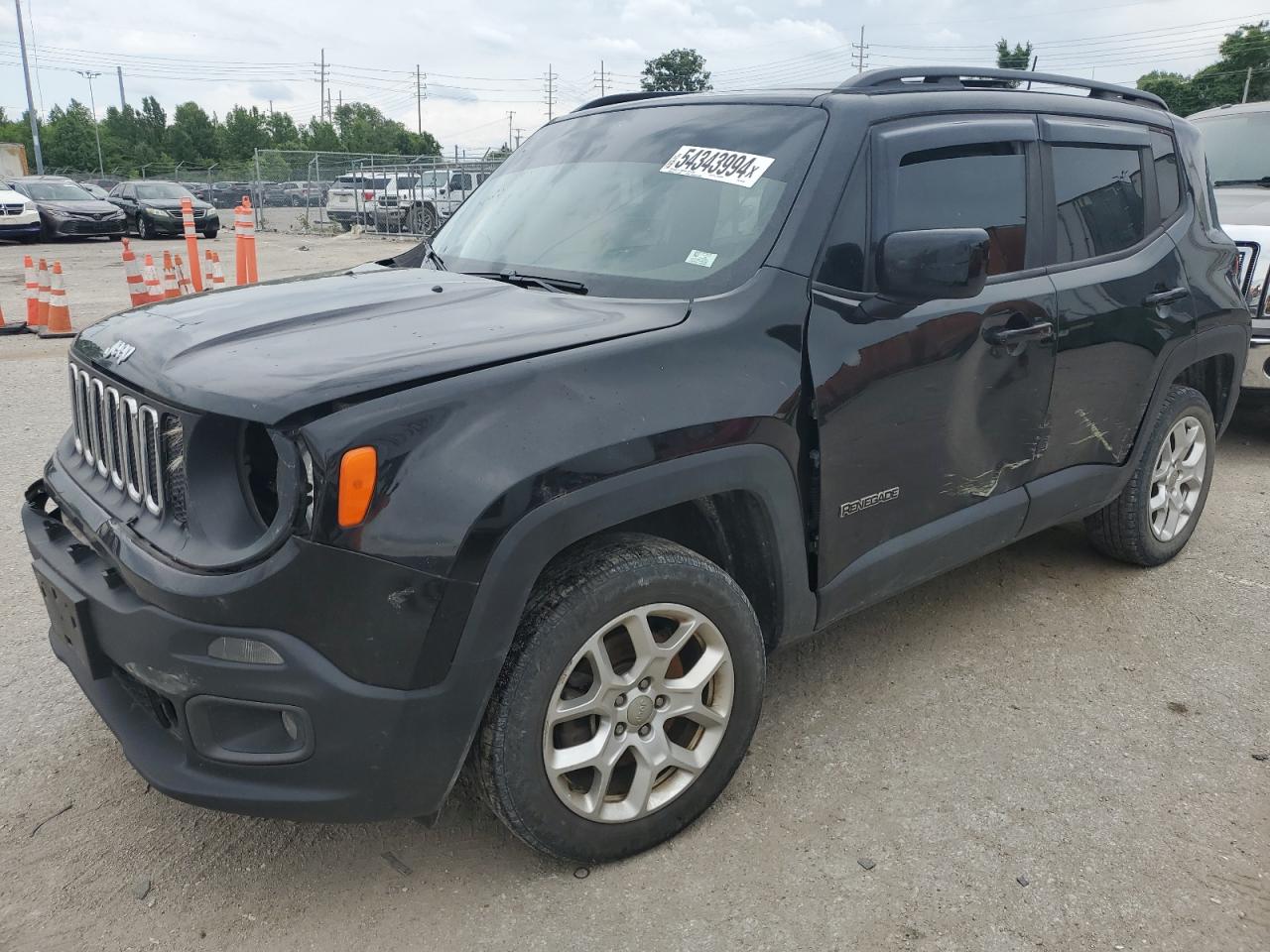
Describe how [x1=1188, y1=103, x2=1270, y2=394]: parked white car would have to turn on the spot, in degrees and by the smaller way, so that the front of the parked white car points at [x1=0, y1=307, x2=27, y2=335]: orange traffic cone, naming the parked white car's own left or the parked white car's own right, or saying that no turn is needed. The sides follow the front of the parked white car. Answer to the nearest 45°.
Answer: approximately 90° to the parked white car's own right

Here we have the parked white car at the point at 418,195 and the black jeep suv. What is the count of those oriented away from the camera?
0

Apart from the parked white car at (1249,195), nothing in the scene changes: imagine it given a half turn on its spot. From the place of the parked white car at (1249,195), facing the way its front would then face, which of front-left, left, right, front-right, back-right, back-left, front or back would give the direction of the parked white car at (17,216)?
left

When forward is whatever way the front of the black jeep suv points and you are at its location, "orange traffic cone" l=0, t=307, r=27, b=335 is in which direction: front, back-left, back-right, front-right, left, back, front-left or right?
right

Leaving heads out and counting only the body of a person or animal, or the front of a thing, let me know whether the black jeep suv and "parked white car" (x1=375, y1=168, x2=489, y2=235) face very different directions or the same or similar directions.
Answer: same or similar directions

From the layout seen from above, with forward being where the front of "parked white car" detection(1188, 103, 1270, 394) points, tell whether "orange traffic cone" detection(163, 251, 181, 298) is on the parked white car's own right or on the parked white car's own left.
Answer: on the parked white car's own right

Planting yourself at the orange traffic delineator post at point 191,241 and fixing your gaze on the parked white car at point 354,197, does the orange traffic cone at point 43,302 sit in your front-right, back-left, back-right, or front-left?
back-left

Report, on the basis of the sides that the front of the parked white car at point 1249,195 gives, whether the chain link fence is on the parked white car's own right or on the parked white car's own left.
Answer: on the parked white car's own right

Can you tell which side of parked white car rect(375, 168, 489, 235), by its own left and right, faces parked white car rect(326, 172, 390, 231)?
right

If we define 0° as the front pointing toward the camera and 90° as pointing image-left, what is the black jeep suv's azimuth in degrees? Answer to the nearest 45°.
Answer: approximately 45°

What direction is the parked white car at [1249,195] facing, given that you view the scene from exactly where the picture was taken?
facing the viewer

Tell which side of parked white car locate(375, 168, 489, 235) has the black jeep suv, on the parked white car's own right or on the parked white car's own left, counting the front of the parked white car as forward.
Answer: on the parked white car's own left

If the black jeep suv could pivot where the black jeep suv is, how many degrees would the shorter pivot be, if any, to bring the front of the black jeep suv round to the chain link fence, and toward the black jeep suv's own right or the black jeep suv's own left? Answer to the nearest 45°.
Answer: approximately 135° to the black jeep suv's own right

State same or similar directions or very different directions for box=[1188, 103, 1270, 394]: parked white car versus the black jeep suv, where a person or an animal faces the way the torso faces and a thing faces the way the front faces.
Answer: same or similar directions

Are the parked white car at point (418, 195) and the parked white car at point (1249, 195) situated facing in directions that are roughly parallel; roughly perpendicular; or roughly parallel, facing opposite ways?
roughly parallel
